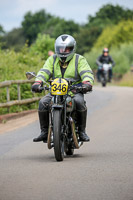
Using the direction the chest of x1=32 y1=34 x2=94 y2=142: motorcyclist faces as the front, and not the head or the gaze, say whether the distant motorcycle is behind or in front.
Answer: behind

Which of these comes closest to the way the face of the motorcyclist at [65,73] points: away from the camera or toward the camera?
toward the camera

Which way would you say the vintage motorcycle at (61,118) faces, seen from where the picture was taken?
facing the viewer

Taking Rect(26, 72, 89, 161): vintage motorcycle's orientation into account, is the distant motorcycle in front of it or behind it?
behind
